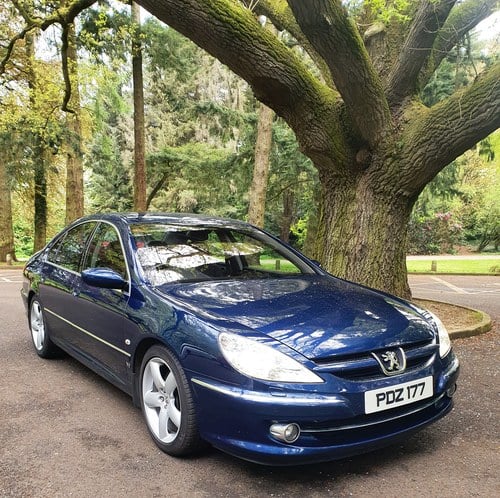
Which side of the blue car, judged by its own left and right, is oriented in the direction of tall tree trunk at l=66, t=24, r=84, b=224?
back

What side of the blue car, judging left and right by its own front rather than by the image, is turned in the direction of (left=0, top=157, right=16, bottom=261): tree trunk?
back

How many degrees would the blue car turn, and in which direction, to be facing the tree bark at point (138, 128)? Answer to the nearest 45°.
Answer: approximately 135° to its left

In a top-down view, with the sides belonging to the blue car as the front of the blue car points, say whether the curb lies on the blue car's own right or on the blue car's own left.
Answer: on the blue car's own left

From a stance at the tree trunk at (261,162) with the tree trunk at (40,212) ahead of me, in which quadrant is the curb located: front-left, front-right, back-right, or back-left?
back-left

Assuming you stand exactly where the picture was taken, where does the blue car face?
facing the viewer and to the right of the viewer

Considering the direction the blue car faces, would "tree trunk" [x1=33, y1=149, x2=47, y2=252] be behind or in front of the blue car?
behind
